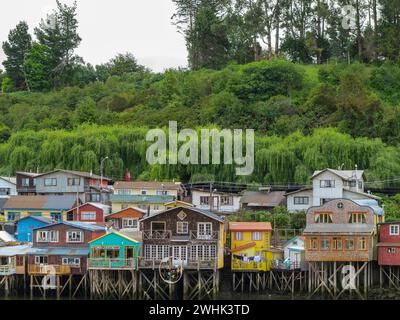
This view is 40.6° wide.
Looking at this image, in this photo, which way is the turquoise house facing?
toward the camera
